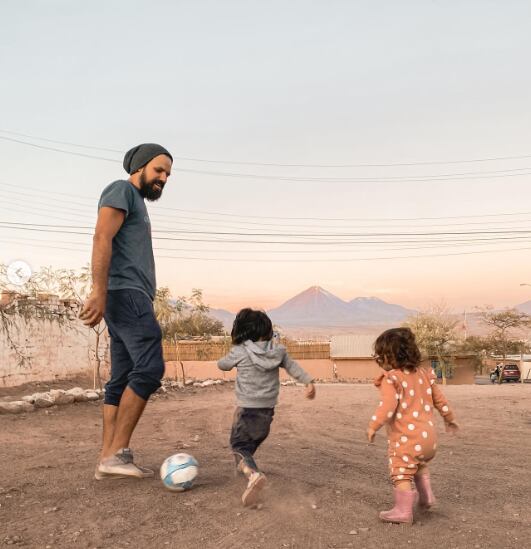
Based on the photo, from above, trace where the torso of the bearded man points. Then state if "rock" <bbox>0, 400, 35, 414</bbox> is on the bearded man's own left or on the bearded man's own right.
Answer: on the bearded man's own left

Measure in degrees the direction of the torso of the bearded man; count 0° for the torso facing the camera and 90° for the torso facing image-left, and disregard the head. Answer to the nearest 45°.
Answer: approximately 270°

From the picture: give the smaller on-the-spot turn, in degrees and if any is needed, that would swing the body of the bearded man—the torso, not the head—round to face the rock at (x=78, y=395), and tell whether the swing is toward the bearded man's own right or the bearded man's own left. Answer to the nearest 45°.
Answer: approximately 90° to the bearded man's own left

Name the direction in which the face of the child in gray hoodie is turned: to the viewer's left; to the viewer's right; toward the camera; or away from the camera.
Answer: away from the camera

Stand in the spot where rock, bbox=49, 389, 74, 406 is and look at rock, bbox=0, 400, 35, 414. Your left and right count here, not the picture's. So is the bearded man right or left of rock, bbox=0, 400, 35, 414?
left

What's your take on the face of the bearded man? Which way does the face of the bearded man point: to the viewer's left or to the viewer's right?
to the viewer's right

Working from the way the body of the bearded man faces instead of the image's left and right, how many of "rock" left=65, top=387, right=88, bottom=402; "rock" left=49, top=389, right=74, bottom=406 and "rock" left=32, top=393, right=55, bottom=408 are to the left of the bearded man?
3

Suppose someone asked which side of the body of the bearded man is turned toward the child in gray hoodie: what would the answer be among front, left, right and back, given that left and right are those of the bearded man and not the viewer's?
front

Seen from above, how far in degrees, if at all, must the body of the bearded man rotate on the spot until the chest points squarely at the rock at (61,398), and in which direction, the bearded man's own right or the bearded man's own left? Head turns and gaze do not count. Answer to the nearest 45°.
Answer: approximately 90° to the bearded man's own left

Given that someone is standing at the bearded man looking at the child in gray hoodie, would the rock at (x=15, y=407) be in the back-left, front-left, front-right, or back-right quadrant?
back-left
